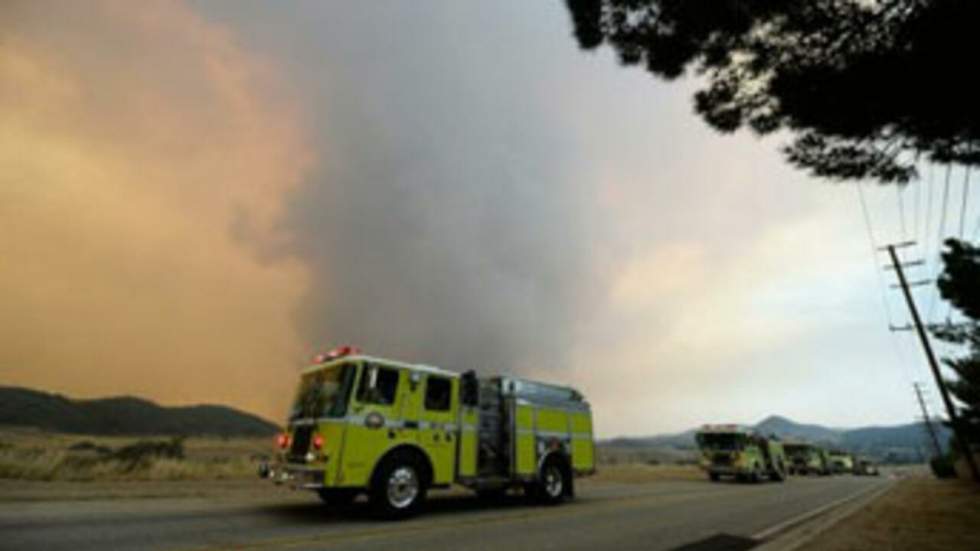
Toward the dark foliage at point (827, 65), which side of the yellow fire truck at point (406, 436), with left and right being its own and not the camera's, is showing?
left

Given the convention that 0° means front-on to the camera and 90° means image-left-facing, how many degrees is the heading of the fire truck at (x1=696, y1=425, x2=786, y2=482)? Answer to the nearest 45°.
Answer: approximately 45°

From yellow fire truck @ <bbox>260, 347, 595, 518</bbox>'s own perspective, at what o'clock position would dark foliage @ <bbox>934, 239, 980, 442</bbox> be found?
The dark foliage is roughly at 7 o'clock from the yellow fire truck.

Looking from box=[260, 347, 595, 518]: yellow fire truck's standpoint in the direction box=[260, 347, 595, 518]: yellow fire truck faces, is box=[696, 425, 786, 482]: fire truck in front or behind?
behind

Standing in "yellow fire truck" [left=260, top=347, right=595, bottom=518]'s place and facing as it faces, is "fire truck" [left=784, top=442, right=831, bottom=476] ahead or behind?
behind

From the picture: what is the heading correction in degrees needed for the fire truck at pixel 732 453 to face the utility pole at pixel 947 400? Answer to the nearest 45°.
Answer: approximately 135° to its left

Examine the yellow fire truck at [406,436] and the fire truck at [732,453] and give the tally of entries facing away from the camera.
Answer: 0

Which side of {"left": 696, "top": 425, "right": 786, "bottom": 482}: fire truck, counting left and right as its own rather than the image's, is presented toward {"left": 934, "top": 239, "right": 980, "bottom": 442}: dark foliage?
left

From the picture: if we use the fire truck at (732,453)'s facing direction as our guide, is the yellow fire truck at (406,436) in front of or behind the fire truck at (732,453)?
in front

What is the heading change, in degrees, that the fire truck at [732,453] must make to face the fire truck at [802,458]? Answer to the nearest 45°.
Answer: approximately 135° to its right
